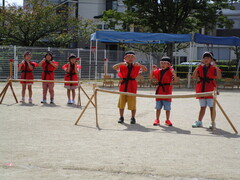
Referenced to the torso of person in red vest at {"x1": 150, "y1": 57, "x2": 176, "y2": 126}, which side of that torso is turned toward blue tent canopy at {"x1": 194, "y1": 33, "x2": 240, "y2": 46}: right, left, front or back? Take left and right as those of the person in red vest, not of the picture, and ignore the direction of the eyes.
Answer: back

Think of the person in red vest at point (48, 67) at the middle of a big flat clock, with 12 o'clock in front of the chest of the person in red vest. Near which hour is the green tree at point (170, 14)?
The green tree is roughly at 7 o'clock from the person in red vest.

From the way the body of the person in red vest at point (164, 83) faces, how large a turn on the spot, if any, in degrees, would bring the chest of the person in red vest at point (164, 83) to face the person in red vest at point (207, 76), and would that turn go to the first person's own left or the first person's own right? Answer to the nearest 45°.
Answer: approximately 90° to the first person's own left

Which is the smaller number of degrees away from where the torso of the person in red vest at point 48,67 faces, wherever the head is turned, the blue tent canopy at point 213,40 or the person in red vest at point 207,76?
the person in red vest

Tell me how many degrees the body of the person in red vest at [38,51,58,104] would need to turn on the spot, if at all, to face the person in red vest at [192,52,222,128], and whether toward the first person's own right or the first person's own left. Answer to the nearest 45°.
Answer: approximately 45° to the first person's own left

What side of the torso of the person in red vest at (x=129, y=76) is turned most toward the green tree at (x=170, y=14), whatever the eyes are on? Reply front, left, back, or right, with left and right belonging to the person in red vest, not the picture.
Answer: back

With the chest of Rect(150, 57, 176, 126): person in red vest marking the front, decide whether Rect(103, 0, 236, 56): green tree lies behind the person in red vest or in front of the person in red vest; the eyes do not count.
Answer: behind

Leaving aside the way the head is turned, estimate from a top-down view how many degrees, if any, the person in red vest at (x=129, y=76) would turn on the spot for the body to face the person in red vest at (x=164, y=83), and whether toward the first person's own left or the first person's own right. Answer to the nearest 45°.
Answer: approximately 90° to the first person's own left

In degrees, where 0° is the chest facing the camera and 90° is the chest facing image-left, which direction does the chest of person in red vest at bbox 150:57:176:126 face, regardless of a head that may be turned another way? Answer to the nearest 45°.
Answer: approximately 0°

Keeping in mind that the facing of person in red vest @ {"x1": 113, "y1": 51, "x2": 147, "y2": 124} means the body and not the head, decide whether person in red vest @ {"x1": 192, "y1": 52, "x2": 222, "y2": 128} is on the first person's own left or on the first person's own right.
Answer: on the first person's own left

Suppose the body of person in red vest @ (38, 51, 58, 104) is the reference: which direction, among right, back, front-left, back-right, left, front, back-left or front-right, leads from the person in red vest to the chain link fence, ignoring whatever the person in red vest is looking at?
back

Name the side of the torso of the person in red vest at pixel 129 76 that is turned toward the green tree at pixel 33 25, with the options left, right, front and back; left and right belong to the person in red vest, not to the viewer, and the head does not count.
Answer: back
